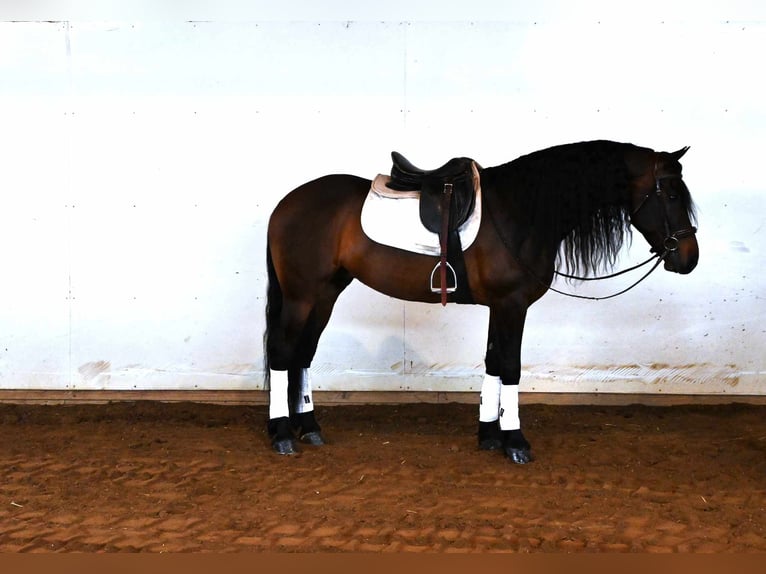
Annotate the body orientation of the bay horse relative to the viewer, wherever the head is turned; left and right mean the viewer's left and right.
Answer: facing to the right of the viewer
